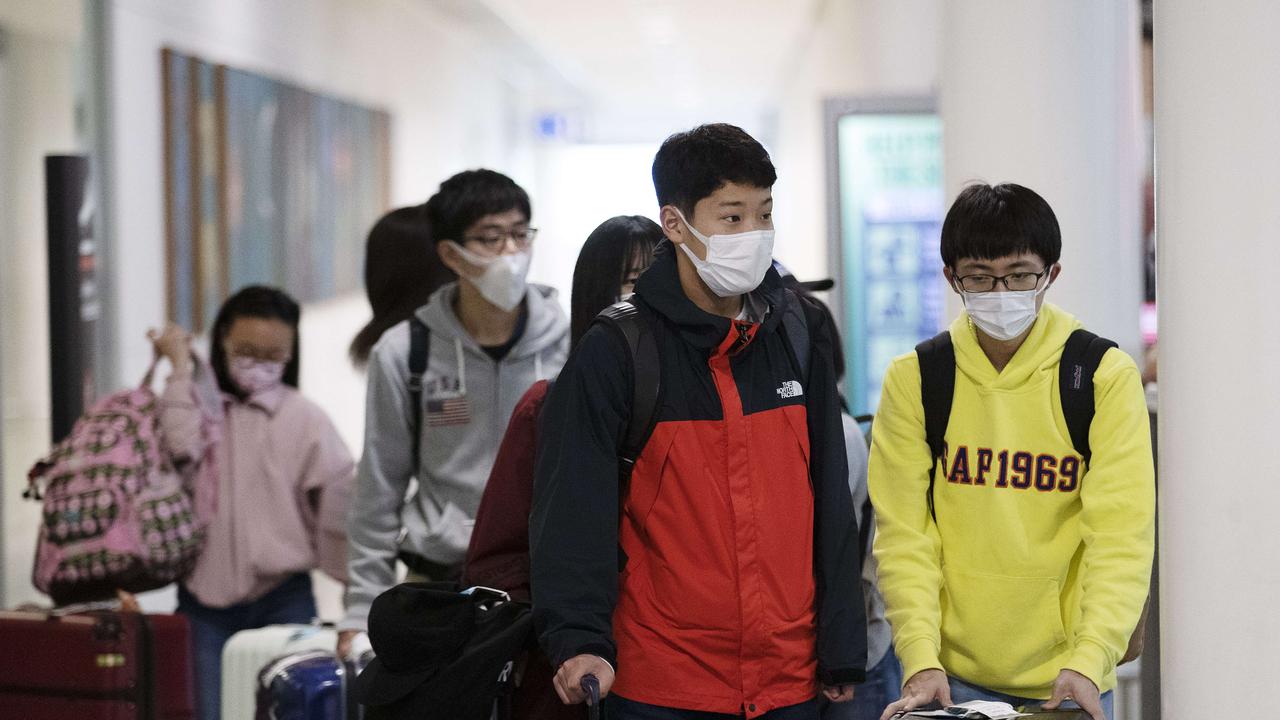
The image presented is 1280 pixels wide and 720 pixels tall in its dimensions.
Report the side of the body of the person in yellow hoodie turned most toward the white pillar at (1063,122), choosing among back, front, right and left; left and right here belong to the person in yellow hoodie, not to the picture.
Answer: back

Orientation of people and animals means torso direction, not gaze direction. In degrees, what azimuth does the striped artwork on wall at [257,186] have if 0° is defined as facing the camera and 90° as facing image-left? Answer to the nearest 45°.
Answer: approximately 315°

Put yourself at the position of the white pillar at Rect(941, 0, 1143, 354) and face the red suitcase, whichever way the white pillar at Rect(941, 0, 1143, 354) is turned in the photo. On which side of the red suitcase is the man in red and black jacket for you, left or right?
left

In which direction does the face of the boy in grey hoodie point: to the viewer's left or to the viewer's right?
to the viewer's right

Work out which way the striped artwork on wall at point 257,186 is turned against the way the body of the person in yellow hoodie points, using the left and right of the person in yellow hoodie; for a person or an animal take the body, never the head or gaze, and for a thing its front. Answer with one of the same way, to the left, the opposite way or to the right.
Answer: to the left
